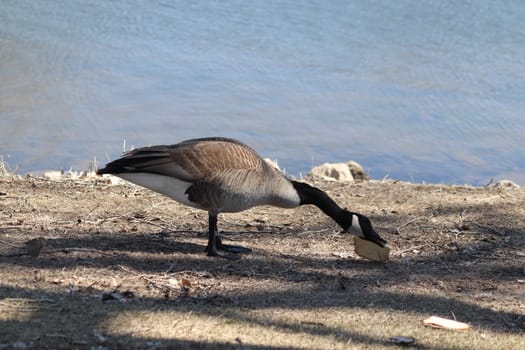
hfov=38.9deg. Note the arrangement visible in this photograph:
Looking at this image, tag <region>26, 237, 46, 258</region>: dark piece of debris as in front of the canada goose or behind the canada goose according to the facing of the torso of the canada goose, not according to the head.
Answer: behind

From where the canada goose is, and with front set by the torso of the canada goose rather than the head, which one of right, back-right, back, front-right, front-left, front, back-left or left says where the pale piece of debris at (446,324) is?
front-right

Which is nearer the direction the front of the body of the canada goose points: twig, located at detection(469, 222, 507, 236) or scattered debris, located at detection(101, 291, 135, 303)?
the twig

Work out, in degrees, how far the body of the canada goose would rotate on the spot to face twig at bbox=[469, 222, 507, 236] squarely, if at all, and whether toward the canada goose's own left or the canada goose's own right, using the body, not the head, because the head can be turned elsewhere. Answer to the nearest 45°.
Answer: approximately 45° to the canada goose's own left

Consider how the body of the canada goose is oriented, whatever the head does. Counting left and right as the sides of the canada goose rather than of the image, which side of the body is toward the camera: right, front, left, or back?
right

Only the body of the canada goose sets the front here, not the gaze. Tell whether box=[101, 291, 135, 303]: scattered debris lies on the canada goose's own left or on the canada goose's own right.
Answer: on the canada goose's own right

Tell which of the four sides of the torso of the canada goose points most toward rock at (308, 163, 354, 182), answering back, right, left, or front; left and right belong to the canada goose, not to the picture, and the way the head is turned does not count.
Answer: left

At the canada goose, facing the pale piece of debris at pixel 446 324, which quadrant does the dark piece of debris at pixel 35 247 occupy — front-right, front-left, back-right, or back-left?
back-right

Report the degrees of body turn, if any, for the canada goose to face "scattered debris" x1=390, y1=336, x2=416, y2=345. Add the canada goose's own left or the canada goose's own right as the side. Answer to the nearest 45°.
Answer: approximately 45° to the canada goose's own right
